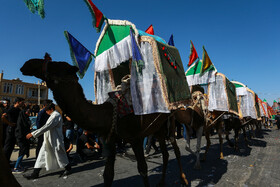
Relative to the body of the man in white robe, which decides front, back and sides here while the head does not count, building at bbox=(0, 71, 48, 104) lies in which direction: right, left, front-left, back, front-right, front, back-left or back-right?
right

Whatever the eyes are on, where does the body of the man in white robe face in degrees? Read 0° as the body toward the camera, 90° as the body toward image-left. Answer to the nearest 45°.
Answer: approximately 90°

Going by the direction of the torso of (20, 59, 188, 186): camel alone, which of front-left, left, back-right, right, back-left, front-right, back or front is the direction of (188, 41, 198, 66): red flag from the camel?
back-right

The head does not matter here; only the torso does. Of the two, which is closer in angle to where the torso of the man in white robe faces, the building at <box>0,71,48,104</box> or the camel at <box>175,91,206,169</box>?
the building

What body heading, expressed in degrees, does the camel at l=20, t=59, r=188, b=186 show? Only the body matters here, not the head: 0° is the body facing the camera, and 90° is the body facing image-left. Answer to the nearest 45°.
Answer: approximately 90°

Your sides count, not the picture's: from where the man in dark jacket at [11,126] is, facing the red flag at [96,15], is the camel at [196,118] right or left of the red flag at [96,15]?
left

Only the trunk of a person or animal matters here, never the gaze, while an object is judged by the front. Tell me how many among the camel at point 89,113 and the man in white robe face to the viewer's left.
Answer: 2

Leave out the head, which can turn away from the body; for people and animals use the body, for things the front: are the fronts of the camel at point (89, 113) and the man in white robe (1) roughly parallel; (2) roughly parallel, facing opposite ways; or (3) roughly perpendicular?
roughly parallel

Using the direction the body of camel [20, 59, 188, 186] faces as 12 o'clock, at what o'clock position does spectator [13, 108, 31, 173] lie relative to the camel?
The spectator is roughly at 2 o'clock from the camel.

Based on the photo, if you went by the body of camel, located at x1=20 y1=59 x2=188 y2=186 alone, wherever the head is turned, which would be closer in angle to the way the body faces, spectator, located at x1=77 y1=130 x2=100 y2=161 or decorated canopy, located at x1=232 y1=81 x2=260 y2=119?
the spectator
